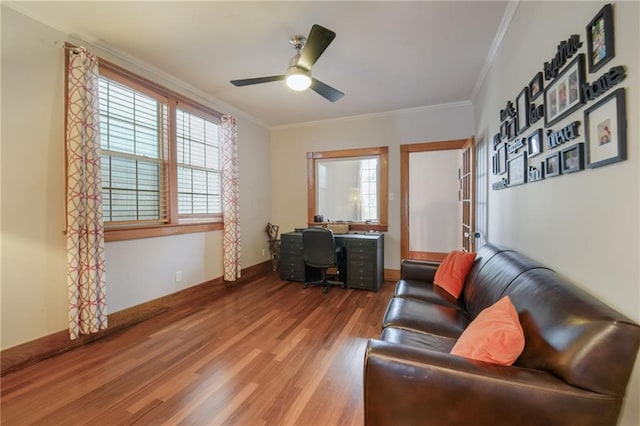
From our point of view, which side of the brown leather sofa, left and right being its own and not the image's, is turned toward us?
left

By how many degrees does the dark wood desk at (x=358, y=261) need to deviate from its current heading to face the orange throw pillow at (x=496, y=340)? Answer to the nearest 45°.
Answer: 0° — it already faces it

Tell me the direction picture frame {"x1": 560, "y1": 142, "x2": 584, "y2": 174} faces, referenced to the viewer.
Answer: facing the viewer and to the left of the viewer

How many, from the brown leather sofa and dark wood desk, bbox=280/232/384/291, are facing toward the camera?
1

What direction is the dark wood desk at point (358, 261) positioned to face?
toward the camera

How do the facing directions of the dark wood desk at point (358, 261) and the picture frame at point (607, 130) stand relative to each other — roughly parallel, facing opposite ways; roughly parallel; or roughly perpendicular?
roughly perpendicular

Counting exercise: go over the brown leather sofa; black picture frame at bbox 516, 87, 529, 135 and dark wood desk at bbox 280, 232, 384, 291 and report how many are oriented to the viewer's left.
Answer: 2

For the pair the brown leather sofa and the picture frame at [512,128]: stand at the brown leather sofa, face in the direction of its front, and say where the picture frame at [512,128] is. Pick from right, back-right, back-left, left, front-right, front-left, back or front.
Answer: right

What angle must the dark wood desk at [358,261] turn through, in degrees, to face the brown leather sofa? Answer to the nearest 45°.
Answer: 0° — it already faces it

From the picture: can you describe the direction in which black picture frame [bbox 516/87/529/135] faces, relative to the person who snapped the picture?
facing to the left of the viewer

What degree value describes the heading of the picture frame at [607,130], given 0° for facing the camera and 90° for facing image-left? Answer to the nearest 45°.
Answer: approximately 45°

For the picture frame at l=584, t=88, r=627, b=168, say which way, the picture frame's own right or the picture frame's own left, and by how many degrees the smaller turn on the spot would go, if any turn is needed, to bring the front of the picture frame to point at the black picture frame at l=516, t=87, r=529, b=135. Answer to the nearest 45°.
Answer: approximately 90° to the picture frame's own right

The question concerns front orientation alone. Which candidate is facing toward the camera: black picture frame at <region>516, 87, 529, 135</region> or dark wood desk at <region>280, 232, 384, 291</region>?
the dark wood desk
